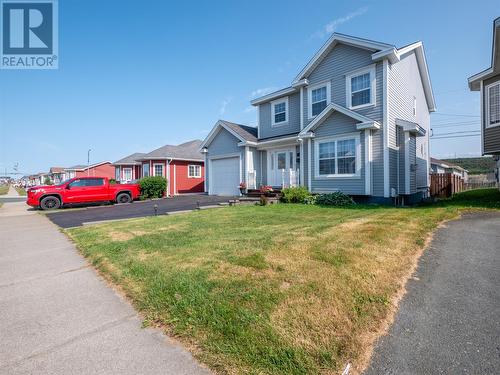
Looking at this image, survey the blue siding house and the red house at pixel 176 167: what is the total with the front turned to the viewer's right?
0

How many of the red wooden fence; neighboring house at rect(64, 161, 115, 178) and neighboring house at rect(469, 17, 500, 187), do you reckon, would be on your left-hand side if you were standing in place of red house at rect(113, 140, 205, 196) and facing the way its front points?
2

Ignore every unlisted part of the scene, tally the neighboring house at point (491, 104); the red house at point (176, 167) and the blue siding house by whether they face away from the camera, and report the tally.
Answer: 0

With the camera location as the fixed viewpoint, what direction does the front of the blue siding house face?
facing the viewer and to the left of the viewer

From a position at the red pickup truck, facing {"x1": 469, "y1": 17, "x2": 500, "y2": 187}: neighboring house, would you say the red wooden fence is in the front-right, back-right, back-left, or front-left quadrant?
front-left

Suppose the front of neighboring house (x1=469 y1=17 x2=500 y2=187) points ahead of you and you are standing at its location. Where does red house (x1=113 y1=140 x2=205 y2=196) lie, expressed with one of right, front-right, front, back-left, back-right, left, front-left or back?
front-right

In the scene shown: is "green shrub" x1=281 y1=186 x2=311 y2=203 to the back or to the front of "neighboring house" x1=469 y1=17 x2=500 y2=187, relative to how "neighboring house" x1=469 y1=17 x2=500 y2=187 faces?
to the front

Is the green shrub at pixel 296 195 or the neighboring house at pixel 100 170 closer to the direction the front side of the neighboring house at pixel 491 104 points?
the green shrub

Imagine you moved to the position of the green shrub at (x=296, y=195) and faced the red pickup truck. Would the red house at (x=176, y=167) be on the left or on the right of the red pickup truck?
right

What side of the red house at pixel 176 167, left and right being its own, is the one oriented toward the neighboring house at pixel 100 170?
right

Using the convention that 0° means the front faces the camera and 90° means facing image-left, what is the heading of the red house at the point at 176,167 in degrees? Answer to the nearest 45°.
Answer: approximately 45°
